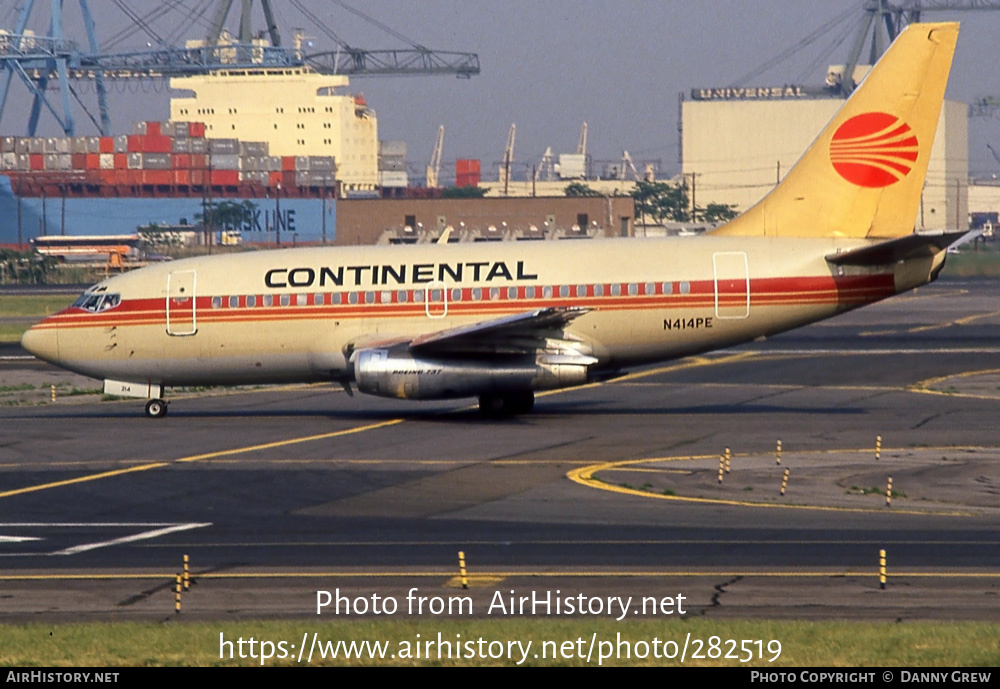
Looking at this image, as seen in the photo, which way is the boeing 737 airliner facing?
to the viewer's left
